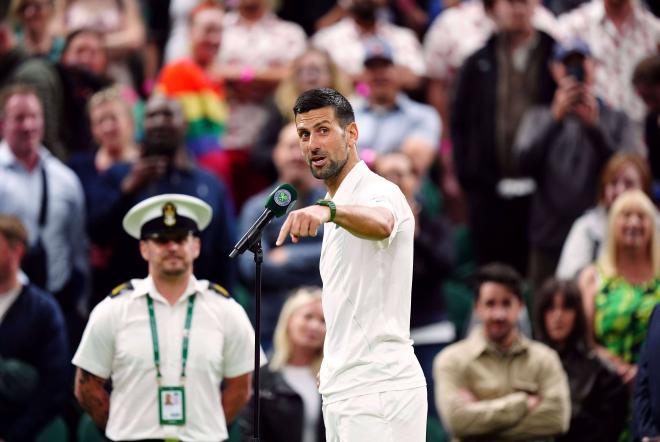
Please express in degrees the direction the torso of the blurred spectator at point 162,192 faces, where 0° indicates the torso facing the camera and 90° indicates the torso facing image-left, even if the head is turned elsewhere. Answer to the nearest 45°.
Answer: approximately 0°

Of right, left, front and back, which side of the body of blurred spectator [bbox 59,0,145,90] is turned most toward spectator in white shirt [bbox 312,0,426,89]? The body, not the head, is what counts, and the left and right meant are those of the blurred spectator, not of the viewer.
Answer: left

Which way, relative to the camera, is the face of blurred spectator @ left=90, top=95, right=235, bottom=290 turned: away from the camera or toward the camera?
toward the camera

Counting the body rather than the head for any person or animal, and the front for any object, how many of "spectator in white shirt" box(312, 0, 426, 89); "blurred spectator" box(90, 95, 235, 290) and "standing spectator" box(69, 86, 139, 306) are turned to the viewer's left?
0

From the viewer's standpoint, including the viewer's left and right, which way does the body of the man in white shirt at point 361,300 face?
facing to the left of the viewer

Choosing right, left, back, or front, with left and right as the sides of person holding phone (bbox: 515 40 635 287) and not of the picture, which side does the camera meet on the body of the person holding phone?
front

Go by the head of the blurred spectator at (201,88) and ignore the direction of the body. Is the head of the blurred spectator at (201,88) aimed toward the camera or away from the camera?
toward the camera

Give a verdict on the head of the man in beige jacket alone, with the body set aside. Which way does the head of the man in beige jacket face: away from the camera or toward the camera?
toward the camera

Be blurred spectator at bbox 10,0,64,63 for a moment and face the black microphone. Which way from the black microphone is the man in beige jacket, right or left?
left

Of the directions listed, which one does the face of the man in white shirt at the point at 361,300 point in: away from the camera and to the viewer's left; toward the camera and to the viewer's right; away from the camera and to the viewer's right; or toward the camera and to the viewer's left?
toward the camera and to the viewer's left

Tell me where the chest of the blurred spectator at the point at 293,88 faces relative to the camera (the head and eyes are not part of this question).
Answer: toward the camera

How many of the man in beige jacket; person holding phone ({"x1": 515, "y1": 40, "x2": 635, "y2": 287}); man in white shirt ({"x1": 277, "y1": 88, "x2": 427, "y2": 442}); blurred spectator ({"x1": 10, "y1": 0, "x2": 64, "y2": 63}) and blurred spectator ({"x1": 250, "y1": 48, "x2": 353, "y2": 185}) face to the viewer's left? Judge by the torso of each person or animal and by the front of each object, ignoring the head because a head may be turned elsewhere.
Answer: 1

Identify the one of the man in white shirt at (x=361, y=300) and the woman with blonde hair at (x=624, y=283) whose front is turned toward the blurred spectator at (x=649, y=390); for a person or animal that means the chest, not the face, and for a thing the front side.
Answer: the woman with blonde hair

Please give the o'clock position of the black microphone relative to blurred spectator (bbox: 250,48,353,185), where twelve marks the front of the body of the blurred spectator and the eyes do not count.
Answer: The black microphone is roughly at 12 o'clock from the blurred spectator.

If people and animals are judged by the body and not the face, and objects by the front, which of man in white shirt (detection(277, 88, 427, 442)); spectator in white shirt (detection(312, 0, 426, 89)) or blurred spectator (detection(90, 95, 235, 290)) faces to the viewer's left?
the man in white shirt

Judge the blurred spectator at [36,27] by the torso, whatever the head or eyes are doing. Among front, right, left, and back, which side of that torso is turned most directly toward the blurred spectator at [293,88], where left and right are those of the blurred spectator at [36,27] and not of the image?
left

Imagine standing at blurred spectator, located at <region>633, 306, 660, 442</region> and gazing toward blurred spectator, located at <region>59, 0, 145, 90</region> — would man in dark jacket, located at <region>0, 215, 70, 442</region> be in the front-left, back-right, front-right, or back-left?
front-left
